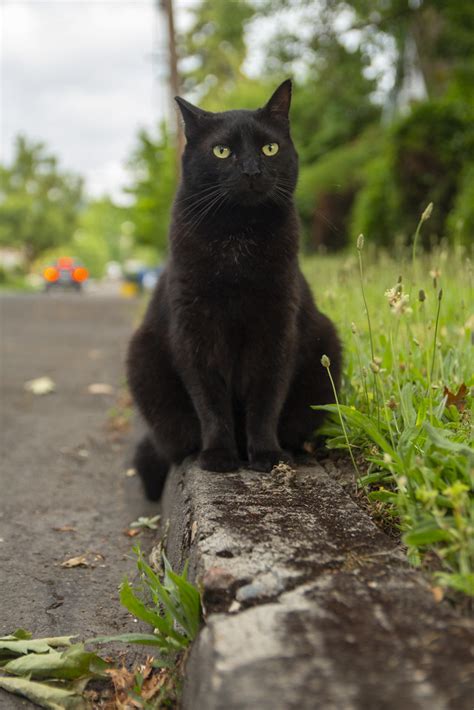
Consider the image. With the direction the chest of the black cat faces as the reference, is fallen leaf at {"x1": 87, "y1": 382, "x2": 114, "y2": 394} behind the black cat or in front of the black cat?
behind

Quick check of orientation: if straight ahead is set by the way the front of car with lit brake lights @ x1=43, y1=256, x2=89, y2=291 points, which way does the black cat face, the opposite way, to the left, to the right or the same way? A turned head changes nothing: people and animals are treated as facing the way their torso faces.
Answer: the opposite way

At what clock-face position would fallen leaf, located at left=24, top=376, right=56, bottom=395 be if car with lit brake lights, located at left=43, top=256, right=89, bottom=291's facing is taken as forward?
The fallen leaf is roughly at 6 o'clock from the car with lit brake lights.

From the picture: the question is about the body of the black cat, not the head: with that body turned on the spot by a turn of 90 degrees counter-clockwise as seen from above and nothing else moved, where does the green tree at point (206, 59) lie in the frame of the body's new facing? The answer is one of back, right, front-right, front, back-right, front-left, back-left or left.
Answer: left

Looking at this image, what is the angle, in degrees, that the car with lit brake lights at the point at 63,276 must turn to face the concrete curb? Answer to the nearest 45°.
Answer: approximately 180°

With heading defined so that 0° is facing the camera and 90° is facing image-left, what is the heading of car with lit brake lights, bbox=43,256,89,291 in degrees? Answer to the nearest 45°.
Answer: approximately 180°

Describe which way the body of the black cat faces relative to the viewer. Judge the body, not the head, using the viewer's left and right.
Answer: facing the viewer

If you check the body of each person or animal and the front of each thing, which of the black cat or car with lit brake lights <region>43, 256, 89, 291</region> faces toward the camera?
the black cat

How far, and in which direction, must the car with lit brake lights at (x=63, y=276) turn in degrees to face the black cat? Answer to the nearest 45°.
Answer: approximately 180°

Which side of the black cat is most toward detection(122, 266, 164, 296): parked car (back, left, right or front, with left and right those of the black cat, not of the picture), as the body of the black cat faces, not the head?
back

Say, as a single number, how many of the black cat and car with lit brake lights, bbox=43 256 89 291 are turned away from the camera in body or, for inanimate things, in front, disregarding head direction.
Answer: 1

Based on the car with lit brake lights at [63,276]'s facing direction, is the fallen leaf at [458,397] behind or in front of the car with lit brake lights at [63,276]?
behind
